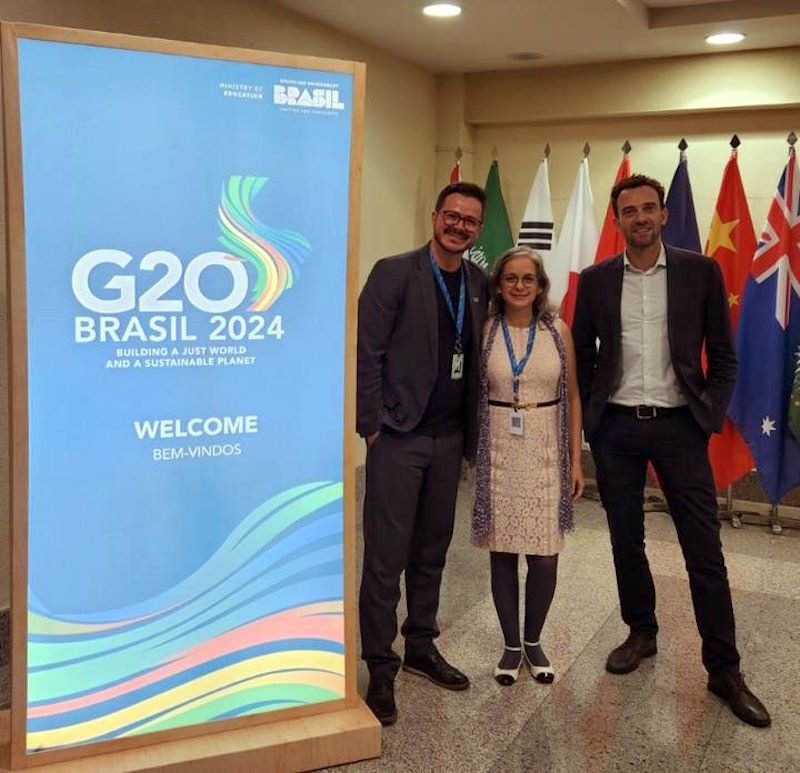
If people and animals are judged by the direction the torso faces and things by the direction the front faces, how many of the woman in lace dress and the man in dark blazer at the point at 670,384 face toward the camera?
2

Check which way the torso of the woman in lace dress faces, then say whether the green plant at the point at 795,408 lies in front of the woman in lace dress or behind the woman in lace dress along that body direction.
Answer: behind

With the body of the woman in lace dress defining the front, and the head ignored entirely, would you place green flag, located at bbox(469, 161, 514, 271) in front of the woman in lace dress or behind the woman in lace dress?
behind

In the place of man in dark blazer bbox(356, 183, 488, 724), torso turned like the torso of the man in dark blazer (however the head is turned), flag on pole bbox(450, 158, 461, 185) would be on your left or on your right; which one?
on your left

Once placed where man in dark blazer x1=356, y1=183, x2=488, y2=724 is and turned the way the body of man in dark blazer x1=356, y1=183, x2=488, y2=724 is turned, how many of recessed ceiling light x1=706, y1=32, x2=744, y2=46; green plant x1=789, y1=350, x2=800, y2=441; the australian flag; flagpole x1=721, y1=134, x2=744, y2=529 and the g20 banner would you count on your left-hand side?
4

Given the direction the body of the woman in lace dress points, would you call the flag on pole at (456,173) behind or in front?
behind

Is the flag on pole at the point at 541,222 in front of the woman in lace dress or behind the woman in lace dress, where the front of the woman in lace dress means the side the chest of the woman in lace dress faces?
behind

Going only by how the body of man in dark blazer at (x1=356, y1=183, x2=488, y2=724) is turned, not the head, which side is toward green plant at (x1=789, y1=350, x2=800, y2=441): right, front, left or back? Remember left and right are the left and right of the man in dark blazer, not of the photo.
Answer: left

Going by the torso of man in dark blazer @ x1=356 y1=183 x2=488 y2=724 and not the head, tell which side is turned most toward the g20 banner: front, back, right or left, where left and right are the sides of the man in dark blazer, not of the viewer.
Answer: right

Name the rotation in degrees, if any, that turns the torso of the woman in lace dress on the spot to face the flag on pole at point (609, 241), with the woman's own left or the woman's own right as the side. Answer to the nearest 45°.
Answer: approximately 180°

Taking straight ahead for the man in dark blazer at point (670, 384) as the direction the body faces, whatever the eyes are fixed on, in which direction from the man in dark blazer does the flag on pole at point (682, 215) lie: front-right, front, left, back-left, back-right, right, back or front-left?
back
